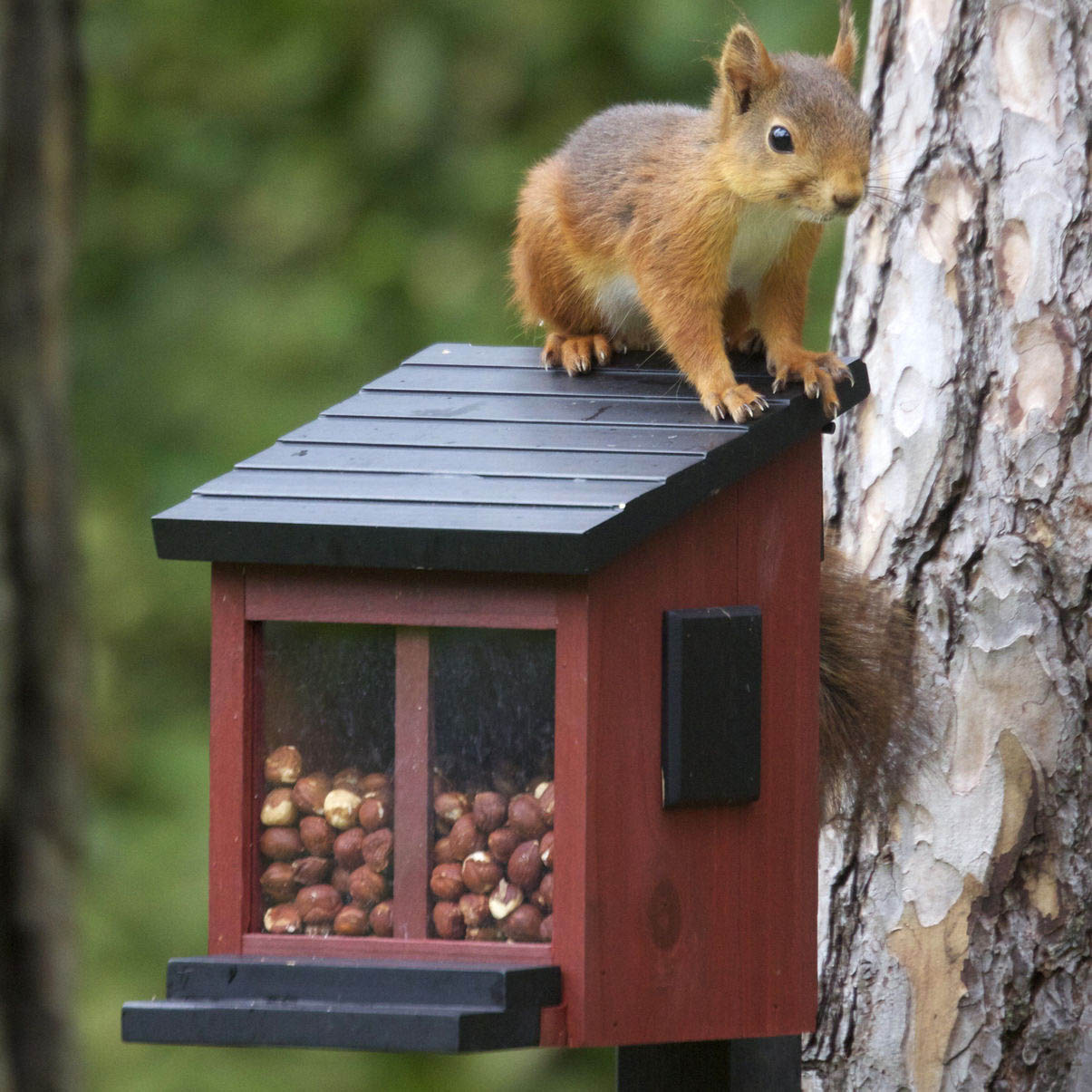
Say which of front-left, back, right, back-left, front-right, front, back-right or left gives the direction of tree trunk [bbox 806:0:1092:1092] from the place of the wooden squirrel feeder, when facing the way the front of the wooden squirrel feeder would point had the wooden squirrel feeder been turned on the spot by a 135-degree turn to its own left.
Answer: front-left

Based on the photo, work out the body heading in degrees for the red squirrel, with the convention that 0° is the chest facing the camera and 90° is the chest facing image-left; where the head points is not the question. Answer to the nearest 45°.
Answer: approximately 315°

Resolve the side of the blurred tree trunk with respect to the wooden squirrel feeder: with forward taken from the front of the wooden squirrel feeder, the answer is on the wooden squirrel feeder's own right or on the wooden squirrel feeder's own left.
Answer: on the wooden squirrel feeder's own right
